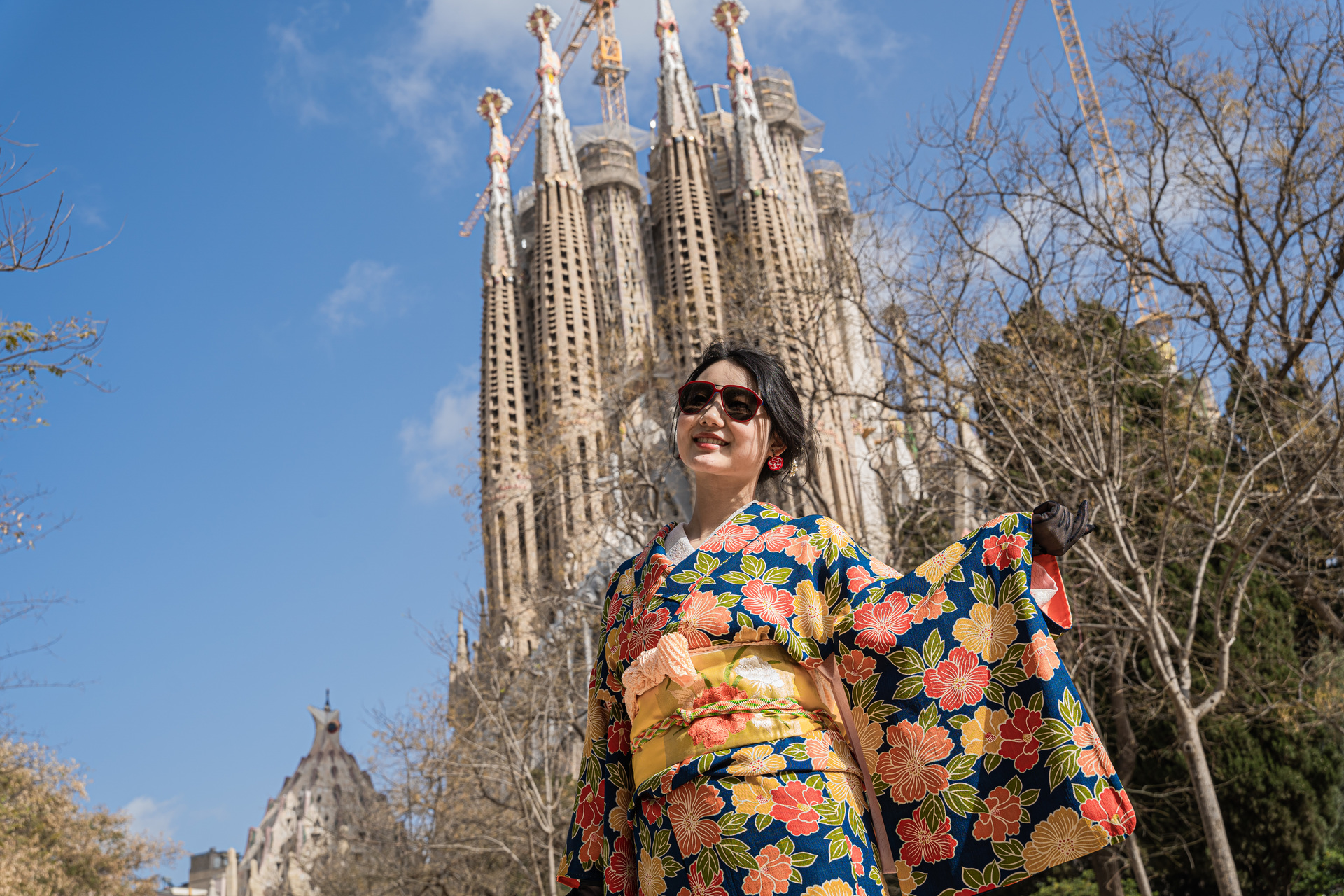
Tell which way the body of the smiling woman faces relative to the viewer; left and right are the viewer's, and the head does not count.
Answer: facing the viewer and to the left of the viewer

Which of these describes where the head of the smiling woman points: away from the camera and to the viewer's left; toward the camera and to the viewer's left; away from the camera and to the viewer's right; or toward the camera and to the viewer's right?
toward the camera and to the viewer's left

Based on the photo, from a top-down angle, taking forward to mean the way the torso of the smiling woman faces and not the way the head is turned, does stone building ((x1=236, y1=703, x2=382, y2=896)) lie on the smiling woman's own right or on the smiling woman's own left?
on the smiling woman's own right
